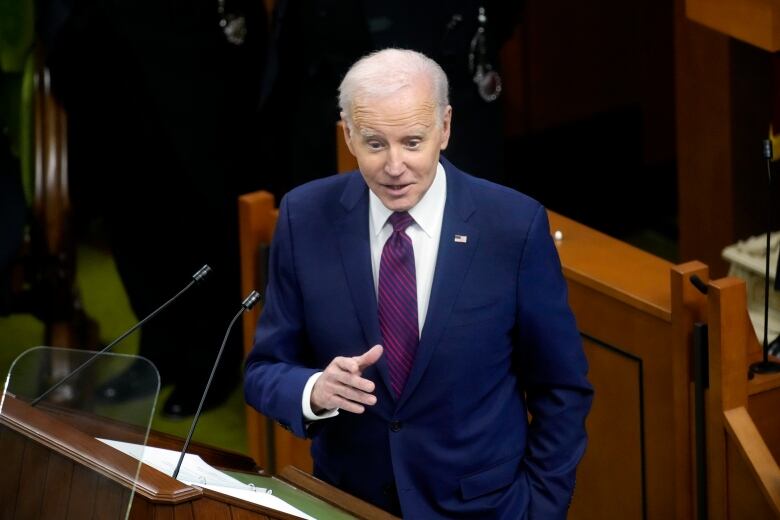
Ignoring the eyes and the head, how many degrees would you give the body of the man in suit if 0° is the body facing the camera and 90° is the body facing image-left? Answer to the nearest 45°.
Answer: approximately 0°

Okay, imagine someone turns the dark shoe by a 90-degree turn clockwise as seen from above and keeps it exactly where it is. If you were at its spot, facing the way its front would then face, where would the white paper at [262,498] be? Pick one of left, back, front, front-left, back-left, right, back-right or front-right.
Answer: back-left

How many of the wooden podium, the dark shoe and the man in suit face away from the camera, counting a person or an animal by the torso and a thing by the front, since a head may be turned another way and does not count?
0

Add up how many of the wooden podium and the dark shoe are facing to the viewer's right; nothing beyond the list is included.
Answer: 0

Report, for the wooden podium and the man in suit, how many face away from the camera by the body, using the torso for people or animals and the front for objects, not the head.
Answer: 0

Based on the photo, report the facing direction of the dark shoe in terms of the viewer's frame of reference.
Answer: facing the viewer and to the left of the viewer

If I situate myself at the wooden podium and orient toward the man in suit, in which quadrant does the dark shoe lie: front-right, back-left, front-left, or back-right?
front-left

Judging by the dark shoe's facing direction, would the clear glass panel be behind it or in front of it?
in front
